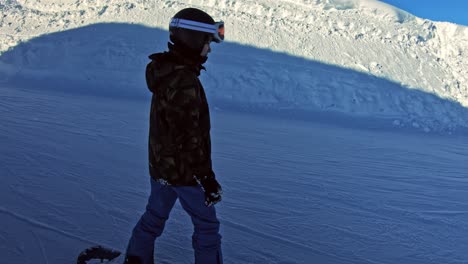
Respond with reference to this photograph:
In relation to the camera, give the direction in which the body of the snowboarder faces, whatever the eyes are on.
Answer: to the viewer's right
